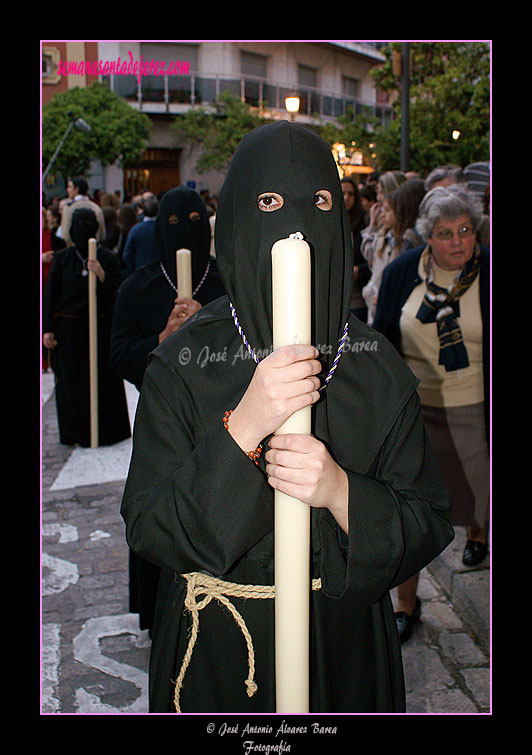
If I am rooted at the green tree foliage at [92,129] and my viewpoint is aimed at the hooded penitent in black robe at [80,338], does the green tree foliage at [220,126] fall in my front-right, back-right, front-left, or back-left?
back-left

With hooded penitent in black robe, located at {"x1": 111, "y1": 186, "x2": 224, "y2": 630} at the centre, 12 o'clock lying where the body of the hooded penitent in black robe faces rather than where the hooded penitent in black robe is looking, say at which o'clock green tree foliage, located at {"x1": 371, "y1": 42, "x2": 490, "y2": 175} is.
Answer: The green tree foliage is roughly at 7 o'clock from the hooded penitent in black robe.

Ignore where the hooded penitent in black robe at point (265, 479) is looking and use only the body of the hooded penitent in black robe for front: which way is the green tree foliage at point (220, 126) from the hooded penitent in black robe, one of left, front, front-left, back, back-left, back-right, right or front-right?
back

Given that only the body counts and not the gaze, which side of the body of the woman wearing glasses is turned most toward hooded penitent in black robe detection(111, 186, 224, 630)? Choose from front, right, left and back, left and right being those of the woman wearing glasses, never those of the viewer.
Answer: right

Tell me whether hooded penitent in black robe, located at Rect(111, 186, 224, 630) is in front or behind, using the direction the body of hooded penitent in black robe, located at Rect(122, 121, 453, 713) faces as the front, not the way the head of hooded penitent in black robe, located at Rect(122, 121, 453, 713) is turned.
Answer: behind

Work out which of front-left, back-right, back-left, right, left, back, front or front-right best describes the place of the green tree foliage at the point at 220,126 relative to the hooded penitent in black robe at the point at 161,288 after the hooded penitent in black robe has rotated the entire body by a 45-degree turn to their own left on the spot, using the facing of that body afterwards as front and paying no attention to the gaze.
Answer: back-left

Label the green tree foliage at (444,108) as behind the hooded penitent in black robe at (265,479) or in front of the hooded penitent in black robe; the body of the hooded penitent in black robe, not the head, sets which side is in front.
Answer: behind

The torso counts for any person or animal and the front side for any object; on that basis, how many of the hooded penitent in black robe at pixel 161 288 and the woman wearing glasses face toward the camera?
2
